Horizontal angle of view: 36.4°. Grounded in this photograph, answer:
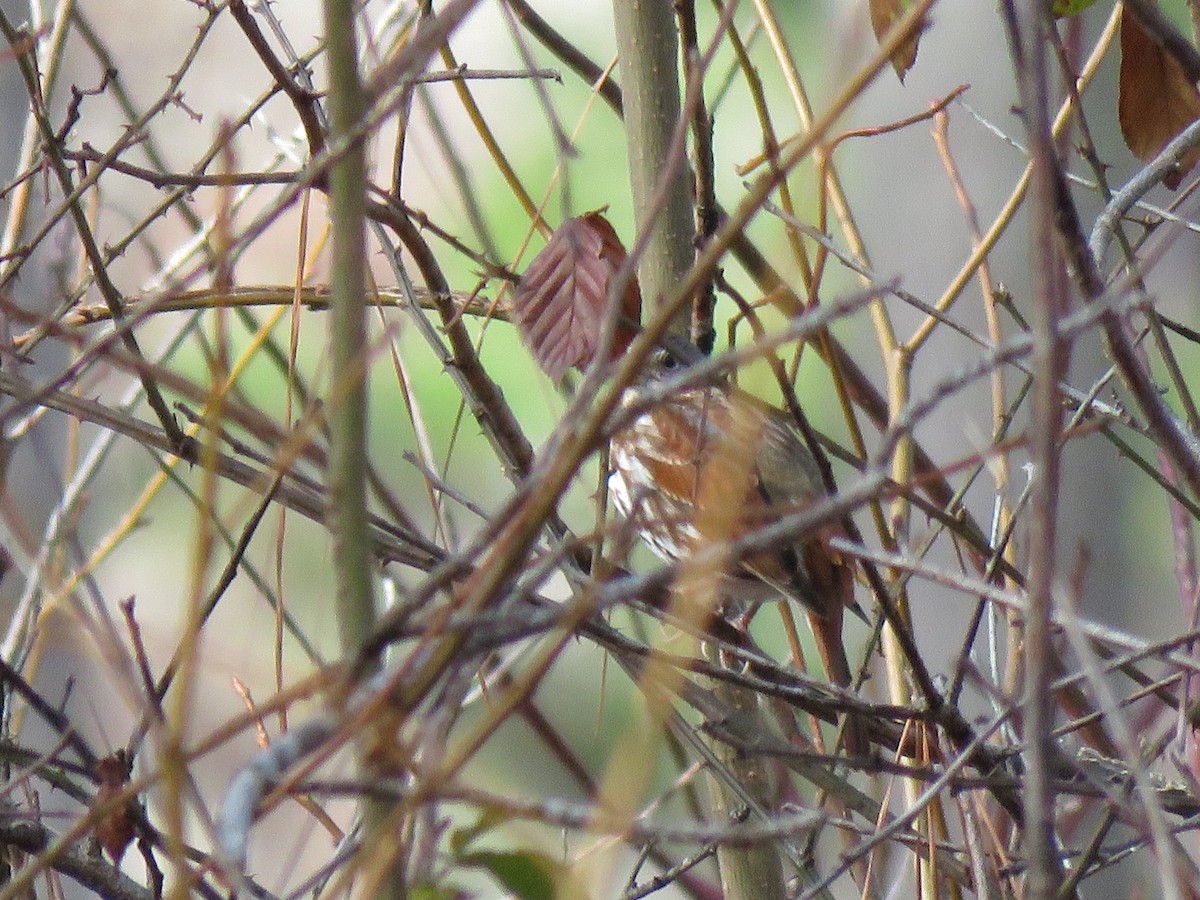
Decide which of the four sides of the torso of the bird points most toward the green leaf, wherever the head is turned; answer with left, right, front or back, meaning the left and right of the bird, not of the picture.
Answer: left

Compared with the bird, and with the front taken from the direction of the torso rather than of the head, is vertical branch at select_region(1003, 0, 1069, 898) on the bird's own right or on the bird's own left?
on the bird's own left

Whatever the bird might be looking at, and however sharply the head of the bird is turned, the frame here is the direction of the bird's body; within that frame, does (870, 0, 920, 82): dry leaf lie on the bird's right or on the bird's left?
on the bird's left

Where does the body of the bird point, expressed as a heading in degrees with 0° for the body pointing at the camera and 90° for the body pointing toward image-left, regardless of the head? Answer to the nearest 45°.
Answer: approximately 90°

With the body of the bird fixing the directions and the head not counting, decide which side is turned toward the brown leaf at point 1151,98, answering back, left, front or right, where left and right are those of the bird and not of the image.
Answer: back
